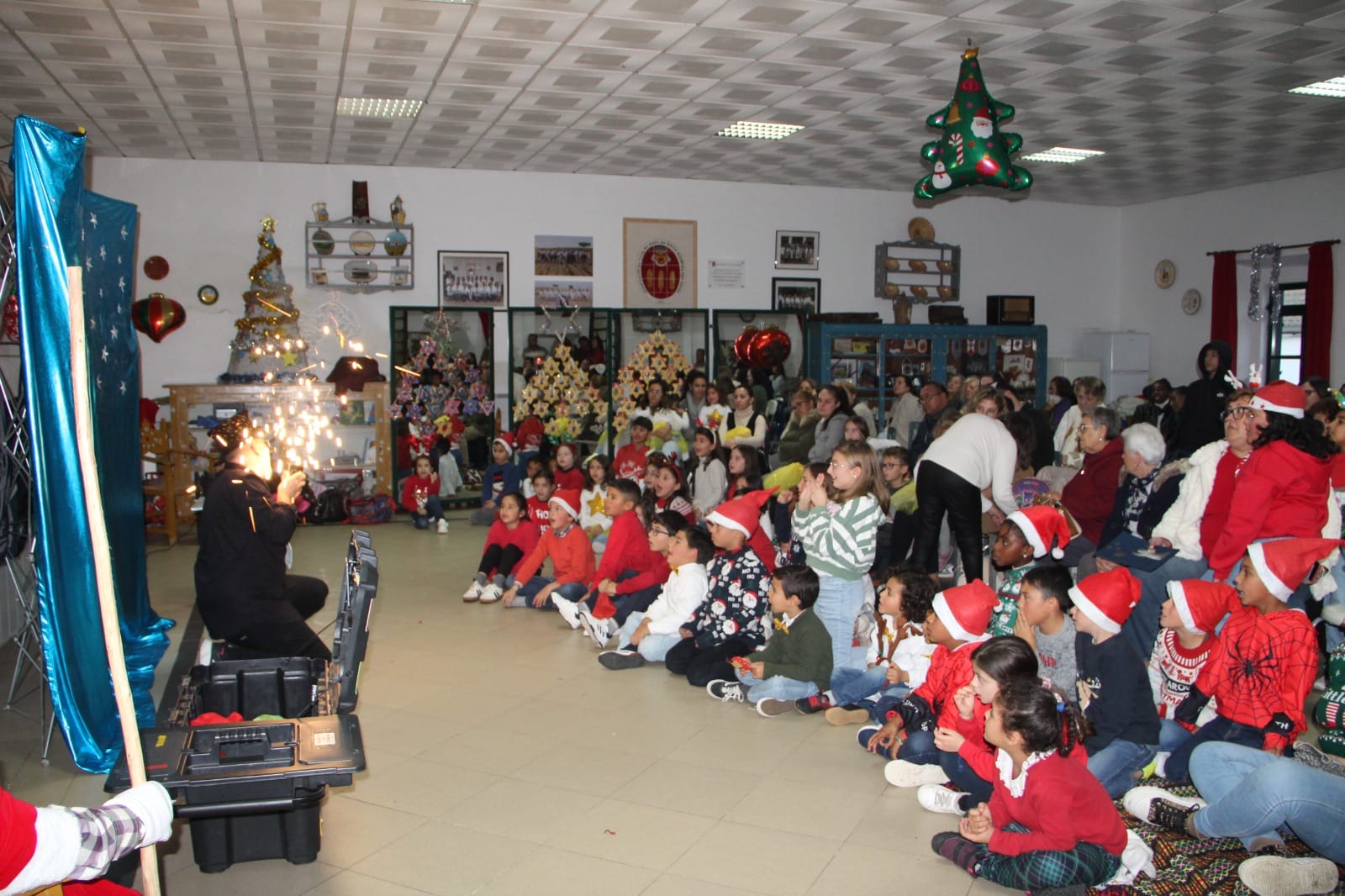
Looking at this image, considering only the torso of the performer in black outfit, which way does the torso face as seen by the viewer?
to the viewer's right

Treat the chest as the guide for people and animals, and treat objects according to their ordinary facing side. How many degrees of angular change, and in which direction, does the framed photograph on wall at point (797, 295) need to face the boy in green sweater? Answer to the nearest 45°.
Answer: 0° — it already faces them

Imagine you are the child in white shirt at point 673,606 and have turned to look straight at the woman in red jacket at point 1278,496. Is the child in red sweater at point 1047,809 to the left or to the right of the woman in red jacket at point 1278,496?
right

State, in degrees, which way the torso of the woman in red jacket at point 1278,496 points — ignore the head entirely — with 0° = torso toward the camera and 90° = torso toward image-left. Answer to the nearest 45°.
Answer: approximately 90°

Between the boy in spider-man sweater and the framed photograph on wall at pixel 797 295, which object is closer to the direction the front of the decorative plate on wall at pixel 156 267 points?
the boy in spider-man sweater

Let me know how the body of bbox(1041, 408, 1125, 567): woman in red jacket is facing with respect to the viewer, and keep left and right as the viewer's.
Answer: facing to the left of the viewer

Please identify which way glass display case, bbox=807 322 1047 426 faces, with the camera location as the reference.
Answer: facing the viewer

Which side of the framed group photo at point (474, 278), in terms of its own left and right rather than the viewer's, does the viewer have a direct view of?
front

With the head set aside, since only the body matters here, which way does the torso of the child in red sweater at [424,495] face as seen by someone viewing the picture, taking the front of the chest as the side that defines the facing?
toward the camera

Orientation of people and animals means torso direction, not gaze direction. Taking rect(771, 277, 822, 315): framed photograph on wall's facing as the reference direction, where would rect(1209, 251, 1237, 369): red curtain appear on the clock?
The red curtain is roughly at 9 o'clock from the framed photograph on wall.

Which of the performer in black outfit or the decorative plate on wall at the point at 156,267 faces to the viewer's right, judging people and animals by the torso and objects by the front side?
the performer in black outfit

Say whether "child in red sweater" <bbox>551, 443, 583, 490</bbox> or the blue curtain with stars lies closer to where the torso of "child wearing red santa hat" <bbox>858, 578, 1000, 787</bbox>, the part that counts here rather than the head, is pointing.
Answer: the blue curtain with stars

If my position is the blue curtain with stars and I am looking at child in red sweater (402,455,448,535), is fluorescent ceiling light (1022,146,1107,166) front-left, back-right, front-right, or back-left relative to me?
front-right

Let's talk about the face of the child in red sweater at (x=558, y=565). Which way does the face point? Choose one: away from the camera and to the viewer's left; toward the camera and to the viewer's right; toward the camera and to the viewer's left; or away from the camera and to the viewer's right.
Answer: toward the camera and to the viewer's left

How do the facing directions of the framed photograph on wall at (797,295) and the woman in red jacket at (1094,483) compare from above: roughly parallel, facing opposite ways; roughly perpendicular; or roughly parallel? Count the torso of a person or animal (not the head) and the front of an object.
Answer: roughly perpendicular
